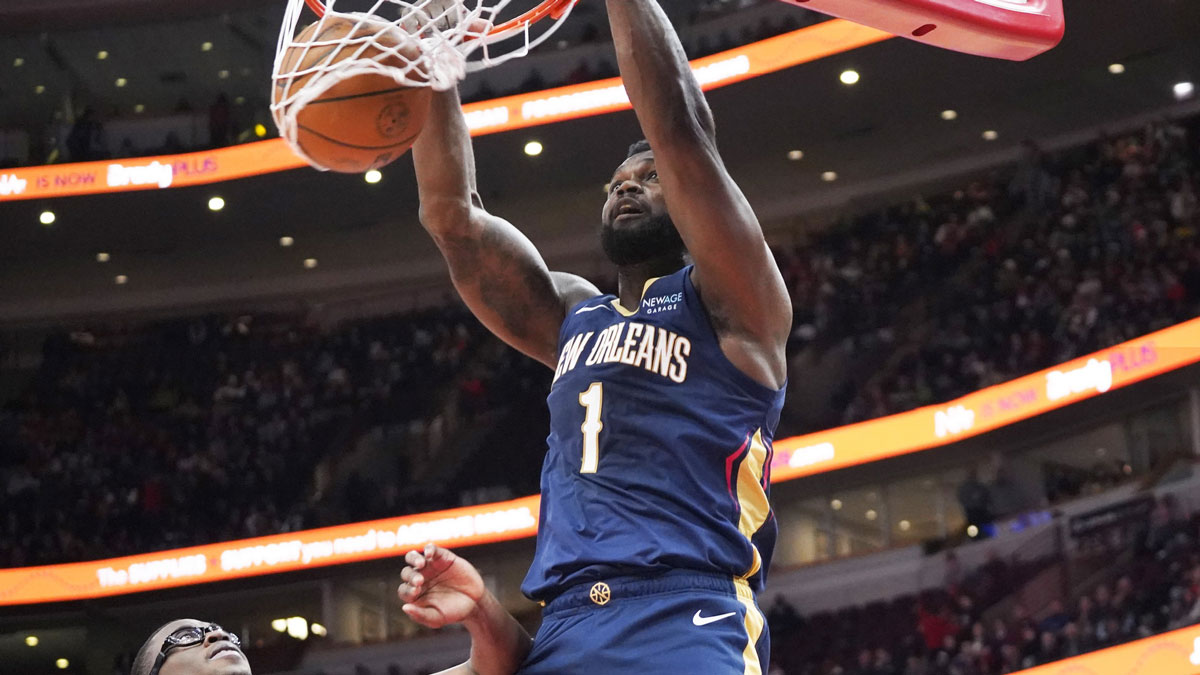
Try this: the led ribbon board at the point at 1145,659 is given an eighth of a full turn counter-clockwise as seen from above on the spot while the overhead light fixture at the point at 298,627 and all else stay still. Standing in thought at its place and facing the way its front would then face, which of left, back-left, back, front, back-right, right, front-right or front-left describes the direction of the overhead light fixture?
right

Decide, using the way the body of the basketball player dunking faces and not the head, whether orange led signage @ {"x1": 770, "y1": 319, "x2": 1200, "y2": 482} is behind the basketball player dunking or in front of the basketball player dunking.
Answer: behind

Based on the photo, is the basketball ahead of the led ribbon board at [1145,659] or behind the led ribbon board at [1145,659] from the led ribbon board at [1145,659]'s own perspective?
ahead

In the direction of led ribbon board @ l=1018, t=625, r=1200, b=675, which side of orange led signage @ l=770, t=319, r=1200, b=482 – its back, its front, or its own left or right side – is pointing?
front

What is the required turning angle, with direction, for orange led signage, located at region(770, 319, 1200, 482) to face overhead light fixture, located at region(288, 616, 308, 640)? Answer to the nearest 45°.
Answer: approximately 45° to its right

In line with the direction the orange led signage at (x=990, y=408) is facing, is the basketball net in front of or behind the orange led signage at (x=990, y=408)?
in front

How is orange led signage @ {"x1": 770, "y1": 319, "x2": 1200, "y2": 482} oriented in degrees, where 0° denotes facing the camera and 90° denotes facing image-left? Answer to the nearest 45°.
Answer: approximately 45°

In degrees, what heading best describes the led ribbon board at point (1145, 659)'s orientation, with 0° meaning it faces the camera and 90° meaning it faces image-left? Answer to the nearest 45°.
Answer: approximately 45°
